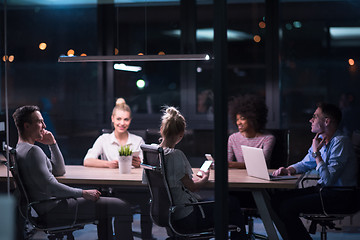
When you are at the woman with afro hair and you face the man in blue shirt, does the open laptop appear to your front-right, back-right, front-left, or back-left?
front-right

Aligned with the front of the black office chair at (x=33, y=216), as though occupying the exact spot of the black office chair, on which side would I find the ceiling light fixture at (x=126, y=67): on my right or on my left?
on my left

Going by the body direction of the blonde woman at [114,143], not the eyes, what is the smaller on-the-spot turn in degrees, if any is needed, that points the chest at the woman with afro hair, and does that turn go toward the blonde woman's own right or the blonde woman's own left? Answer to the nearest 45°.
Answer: approximately 90° to the blonde woman's own left

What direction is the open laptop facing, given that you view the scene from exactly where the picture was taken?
facing away from the viewer and to the right of the viewer

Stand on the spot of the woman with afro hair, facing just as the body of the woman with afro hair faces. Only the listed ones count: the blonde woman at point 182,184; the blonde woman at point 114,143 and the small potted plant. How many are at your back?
0

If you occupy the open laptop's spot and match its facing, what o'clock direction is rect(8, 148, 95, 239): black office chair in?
The black office chair is roughly at 7 o'clock from the open laptop.

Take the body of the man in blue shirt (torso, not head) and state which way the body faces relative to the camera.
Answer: to the viewer's left

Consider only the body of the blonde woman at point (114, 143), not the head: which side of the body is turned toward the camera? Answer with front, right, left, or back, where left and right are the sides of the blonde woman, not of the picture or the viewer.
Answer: front

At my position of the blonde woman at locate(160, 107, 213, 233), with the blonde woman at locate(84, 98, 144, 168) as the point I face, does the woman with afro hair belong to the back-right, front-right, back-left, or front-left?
front-right

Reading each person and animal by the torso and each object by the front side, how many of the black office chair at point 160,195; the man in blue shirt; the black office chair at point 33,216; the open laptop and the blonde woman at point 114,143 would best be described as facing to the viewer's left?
1

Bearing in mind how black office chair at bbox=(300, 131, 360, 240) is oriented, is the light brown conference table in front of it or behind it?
in front

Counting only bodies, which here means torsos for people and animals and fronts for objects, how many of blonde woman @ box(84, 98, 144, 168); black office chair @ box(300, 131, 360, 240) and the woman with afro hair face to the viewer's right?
0

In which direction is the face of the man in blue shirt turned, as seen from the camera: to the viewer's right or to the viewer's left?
to the viewer's left

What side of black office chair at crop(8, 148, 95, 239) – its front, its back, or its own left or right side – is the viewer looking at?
right

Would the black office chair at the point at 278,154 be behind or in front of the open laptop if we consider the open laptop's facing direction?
in front

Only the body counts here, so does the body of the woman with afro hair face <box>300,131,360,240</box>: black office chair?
no

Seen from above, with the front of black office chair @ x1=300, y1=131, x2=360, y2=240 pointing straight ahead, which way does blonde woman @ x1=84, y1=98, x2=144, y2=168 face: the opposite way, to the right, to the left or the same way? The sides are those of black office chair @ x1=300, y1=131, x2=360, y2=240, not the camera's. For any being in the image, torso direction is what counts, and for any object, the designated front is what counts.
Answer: to the left

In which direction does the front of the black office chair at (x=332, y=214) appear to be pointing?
to the viewer's left

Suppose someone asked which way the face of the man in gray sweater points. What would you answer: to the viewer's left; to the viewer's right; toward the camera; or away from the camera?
to the viewer's right
